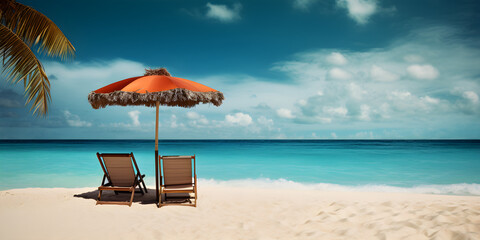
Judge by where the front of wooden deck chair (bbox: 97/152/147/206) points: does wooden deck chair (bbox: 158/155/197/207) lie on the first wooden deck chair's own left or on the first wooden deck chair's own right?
on the first wooden deck chair's own right

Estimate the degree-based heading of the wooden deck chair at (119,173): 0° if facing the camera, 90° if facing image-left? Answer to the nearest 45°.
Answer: approximately 225°
